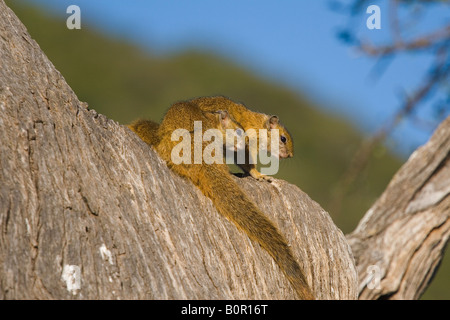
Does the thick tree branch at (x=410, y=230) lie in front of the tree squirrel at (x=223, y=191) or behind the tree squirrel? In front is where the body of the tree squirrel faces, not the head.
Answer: in front

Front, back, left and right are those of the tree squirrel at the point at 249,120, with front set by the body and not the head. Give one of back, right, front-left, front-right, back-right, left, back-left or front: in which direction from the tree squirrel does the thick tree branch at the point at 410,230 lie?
front

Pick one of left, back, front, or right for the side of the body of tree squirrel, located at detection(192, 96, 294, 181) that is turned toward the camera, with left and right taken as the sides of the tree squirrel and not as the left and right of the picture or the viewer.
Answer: right

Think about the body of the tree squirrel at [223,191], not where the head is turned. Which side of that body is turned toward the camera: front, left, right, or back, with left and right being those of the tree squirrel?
right
